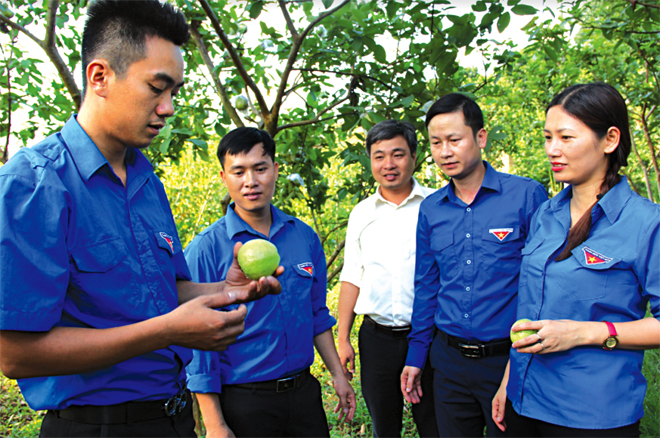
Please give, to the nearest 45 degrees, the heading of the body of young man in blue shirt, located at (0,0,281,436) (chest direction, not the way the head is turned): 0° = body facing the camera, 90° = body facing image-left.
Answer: approximately 315°

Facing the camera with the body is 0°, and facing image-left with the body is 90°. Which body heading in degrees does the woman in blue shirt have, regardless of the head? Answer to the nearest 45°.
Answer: approximately 45°

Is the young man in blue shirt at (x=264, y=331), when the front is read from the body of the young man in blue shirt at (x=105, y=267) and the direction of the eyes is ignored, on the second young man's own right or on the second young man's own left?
on the second young man's own left

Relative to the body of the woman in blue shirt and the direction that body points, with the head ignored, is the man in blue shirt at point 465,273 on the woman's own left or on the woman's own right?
on the woman's own right

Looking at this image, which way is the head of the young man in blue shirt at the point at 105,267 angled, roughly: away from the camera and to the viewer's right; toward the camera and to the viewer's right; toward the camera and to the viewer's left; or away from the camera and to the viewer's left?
toward the camera and to the viewer's right

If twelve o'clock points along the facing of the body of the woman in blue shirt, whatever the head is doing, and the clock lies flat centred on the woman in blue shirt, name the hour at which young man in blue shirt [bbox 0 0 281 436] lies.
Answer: The young man in blue shirt is roughly at 12 o'clock from the woman in blue shirt.
